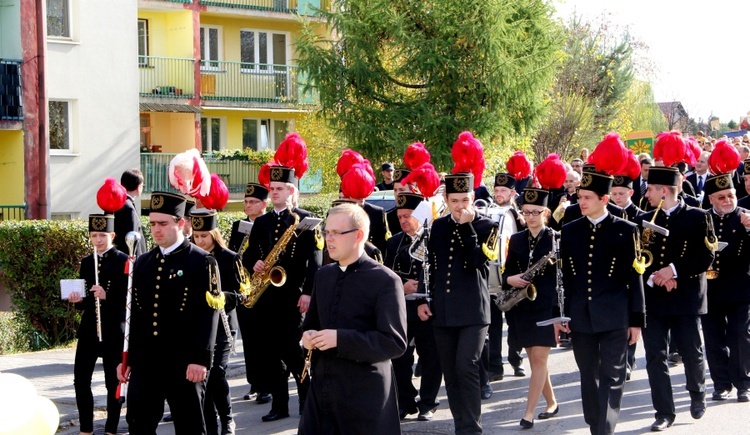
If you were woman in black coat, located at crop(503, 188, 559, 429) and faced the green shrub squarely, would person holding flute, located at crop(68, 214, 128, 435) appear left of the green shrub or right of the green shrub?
left

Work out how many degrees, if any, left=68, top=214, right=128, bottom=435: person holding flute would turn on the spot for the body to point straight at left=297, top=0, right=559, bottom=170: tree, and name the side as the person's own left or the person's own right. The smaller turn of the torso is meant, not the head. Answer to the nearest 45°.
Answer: approximately 135° to the person's own left

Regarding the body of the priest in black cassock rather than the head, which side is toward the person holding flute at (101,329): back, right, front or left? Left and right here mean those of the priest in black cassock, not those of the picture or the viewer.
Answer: right

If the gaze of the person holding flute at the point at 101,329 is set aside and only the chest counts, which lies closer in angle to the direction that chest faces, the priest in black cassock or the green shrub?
the priest in black cassock

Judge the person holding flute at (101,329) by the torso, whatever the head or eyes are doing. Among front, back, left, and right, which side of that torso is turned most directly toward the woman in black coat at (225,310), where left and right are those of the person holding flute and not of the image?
left

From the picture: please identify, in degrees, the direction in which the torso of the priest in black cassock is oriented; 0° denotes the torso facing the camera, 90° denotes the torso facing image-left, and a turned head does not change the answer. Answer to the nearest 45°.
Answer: approximately 45°

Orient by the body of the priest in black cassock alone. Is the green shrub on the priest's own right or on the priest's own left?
on the priest's own right

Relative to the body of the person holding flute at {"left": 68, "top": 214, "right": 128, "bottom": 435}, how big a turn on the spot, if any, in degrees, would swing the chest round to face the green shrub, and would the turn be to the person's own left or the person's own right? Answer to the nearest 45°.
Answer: approximately 180°

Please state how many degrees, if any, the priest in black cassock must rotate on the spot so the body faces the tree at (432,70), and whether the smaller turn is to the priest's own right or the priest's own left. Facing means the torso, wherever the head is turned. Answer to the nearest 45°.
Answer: approximately 135° to the priest's own right

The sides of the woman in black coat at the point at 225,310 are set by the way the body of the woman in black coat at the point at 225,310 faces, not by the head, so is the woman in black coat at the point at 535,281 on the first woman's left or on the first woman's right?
on the first woman's left

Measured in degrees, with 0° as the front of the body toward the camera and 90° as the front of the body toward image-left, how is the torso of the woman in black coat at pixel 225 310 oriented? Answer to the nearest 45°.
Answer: approximately 45°

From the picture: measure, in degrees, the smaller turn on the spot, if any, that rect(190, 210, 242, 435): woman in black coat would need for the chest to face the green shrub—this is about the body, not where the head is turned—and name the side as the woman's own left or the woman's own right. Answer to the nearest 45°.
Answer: approximately 90° to the woman's own right
